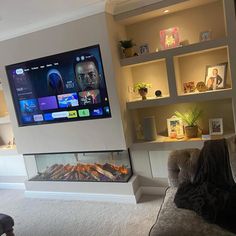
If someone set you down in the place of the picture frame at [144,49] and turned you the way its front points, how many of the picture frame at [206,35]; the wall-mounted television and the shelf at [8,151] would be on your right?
2

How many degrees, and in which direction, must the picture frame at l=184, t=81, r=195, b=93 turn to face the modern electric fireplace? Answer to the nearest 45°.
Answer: approximately 90° to its right

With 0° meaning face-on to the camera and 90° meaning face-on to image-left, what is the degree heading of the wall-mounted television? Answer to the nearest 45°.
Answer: approximately 45°

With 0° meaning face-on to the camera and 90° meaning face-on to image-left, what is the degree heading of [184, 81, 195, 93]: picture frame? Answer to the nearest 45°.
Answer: approximately 0°

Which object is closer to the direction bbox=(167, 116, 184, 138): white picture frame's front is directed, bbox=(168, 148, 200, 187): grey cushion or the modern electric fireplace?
the grey cushion

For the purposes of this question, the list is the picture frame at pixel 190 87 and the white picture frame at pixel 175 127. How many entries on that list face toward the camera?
2

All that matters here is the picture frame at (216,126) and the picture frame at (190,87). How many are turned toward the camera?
2

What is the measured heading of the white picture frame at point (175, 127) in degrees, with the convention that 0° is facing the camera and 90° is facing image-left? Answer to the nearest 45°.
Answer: approximately 0°
